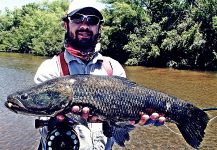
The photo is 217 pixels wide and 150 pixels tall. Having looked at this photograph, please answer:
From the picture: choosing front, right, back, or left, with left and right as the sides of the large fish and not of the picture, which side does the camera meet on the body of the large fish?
left

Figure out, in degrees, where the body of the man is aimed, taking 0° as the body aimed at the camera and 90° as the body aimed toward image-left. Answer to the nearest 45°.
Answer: approximately 0°
